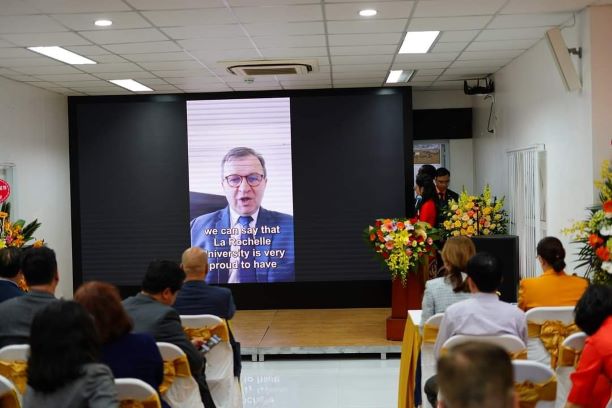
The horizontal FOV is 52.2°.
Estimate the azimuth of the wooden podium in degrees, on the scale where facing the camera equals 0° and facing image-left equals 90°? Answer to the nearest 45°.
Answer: approximately 0°

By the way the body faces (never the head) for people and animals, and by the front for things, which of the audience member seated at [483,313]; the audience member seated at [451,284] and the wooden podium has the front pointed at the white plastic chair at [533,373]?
the wooden podium

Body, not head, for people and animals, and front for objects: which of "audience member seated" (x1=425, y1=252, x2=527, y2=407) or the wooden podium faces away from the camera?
the audience member seated

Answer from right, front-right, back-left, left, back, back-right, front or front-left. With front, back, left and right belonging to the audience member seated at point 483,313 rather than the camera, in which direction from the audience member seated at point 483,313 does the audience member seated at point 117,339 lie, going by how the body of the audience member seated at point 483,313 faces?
back-left

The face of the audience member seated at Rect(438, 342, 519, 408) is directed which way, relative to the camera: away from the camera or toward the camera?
away from the camera

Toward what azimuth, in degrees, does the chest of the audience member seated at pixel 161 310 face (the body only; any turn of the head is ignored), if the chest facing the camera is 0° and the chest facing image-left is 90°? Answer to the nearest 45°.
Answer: approximately 225°

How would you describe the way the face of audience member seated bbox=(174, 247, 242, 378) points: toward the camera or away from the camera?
away from the camera

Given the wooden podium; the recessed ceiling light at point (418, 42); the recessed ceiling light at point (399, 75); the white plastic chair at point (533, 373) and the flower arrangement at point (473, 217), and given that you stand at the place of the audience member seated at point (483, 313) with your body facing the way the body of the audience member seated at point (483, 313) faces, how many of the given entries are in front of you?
4

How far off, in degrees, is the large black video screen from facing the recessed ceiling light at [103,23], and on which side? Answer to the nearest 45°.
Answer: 0° — it already faces it

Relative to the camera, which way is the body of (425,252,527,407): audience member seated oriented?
away from the camera

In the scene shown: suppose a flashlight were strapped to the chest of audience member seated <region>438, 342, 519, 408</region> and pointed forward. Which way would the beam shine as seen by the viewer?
away from the camera

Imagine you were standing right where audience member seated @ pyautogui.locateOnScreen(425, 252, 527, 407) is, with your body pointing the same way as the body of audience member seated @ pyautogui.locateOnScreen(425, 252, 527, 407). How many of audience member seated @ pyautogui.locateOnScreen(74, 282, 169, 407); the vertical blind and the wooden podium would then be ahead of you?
2

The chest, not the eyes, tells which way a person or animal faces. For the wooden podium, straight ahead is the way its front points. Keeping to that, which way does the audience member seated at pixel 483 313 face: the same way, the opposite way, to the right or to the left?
the opposite way

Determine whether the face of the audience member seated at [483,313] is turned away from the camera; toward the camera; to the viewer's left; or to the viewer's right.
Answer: away from the camera

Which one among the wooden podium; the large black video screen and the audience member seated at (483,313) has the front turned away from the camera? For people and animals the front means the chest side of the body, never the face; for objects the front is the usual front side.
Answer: the audience member seated

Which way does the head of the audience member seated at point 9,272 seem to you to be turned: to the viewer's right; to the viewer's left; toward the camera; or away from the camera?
away from the camera
